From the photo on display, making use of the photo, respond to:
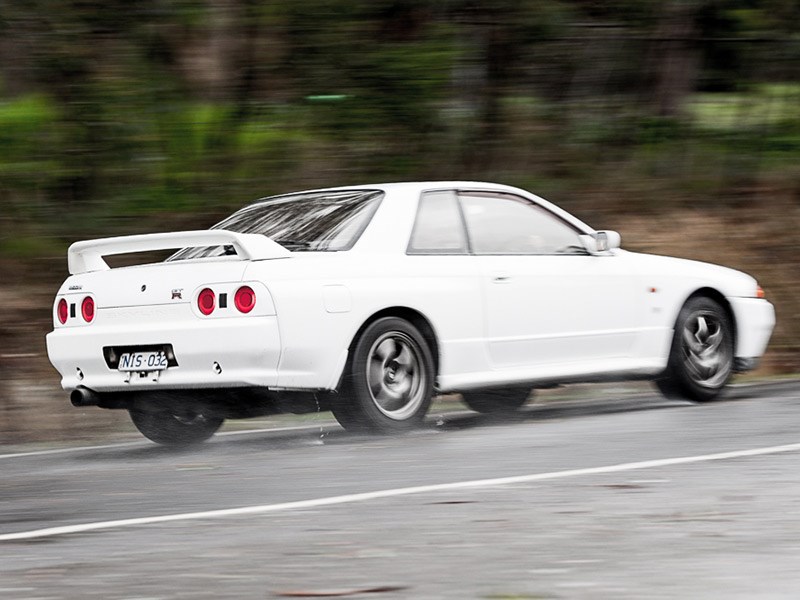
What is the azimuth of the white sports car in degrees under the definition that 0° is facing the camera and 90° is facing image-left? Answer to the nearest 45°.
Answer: approximately 225°
